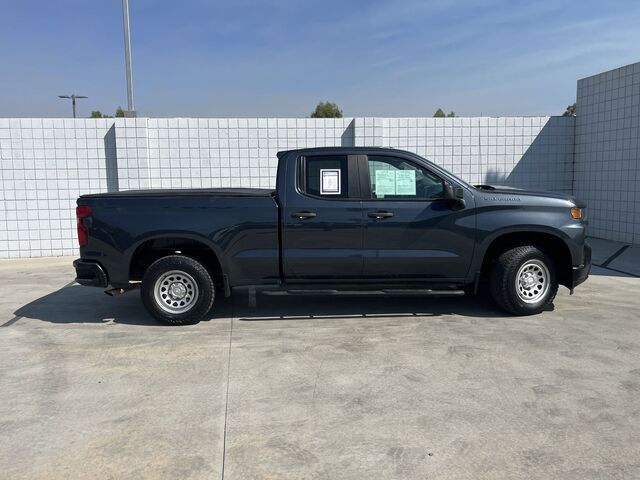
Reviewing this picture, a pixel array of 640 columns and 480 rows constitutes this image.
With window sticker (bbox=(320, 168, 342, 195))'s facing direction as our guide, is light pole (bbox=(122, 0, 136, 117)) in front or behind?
behind

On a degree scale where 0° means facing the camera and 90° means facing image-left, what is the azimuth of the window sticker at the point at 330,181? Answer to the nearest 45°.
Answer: approximately 0°

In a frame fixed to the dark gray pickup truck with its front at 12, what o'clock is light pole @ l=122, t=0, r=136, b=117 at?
The light pole is roughly at 8 o'clock from the dark gray pickup truck.

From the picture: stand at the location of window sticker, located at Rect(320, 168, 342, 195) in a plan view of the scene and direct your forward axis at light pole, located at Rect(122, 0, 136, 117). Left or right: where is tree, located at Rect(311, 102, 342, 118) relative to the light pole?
right

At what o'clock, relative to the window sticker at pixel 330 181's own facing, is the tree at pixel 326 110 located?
The tree is roughly at 6 o'clock from the window sticker.

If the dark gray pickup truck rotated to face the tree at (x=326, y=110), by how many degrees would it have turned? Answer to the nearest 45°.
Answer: approximately 90° to its left

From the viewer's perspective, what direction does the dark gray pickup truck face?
to the viewer's right

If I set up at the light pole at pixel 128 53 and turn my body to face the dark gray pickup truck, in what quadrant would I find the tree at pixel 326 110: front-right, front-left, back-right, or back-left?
back-left
